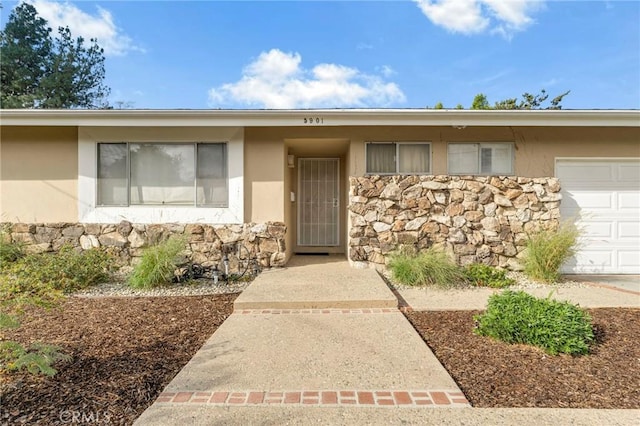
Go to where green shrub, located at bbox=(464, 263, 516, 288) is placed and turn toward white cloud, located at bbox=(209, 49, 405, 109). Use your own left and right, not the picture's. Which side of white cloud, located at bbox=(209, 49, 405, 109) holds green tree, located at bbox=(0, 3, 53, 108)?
left

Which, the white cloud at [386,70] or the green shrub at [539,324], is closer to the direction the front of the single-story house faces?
the green shrub

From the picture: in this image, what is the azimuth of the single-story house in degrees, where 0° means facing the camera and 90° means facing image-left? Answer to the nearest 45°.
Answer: approximately 0°

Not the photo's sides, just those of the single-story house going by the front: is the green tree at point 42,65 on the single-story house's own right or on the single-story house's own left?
on the single-story house's own right

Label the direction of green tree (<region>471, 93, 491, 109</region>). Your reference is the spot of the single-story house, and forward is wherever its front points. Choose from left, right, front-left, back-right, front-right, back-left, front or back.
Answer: back-left

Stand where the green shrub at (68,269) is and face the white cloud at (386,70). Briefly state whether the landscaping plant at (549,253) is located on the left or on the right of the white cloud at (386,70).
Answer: right

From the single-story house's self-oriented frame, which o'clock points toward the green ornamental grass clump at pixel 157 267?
The green ornamental grass clump is roughly at 2 o'clock from the single-story house.

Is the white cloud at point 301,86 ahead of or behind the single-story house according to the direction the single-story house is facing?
behind

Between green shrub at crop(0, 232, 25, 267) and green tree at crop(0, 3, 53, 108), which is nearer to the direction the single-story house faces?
the green shrub
